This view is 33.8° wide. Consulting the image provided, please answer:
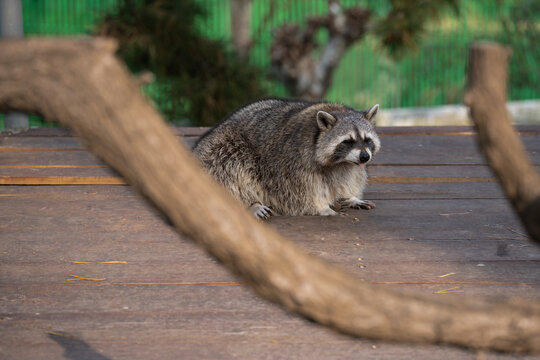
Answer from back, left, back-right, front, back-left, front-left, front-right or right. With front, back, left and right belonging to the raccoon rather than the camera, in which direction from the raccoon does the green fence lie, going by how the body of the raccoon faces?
back-left

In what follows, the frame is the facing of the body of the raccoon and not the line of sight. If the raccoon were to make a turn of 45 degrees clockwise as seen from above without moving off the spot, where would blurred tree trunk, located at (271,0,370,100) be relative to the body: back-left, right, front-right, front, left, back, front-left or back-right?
back

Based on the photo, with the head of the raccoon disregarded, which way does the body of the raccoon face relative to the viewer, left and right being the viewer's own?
facing the viewer and to the right of the viewer

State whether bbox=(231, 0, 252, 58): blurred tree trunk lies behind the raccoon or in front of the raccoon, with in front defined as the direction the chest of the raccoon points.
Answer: behind

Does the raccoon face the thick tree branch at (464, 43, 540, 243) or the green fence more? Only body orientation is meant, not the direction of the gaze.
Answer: the thick tree branch

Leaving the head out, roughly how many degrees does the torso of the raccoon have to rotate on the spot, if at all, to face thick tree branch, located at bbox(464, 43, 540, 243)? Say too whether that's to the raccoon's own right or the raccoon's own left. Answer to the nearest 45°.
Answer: approximately 45° to the raccoon's own right
